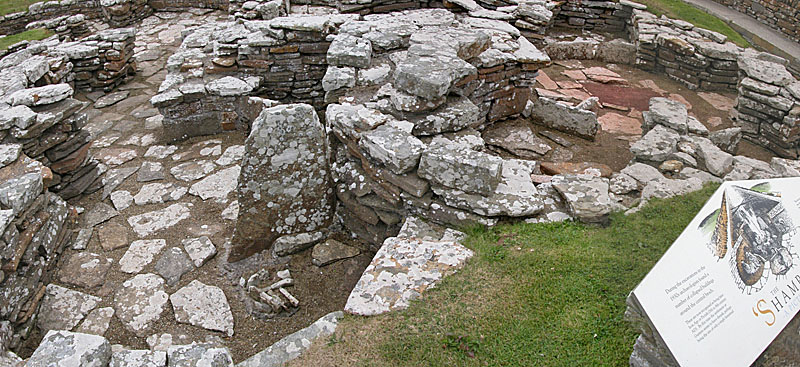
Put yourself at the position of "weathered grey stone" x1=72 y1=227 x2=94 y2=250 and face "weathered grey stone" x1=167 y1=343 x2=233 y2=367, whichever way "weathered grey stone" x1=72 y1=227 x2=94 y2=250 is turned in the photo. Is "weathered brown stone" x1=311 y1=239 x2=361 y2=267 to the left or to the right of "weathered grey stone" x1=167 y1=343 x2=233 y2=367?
left

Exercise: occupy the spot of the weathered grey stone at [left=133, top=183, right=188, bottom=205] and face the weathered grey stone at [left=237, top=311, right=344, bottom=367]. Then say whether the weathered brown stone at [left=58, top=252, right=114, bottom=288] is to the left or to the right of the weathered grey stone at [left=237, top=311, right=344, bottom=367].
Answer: right

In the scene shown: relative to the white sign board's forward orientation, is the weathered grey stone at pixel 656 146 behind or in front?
behind

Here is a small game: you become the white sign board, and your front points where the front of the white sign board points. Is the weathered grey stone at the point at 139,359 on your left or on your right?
on your right

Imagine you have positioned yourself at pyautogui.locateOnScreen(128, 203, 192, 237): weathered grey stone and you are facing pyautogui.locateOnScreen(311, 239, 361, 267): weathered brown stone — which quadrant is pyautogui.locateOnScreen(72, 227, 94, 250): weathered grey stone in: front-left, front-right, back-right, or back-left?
back-right

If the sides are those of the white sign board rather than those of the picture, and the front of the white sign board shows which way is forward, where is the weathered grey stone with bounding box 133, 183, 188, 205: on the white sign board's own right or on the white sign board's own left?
on the white sign board's own right
